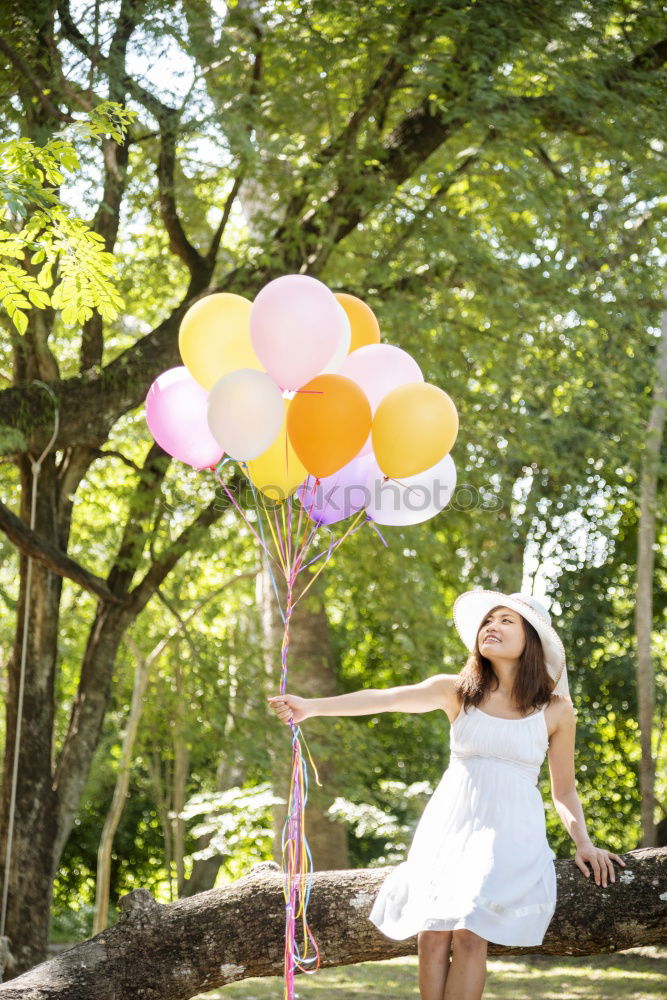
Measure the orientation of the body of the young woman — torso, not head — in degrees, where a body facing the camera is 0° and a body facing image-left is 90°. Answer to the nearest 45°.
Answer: approximately 0°
